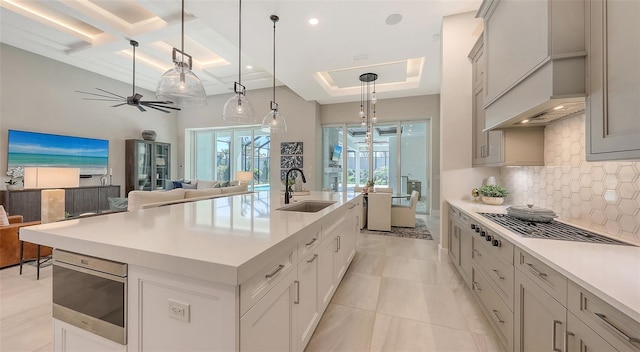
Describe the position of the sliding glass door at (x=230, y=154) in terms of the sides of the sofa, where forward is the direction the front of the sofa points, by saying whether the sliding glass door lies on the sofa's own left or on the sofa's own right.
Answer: on the sofa's own right

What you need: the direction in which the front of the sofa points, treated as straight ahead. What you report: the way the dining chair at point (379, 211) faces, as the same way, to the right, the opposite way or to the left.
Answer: to the right

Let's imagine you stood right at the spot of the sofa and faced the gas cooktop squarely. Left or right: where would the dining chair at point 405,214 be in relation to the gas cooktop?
left

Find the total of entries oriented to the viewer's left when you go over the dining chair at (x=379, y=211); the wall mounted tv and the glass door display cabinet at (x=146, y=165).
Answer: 0

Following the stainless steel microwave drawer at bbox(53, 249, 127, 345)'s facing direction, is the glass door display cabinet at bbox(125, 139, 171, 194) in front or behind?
behind

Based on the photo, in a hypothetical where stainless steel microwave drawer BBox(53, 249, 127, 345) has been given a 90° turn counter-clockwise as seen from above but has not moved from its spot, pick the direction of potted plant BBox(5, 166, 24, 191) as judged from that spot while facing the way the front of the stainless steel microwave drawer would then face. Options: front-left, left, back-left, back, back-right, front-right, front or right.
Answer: back-left

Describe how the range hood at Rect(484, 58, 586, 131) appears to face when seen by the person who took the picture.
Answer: facing the viewer and to the left of the viewer

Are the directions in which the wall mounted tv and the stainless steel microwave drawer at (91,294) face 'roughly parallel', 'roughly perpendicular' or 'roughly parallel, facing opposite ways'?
roughly perpendicular

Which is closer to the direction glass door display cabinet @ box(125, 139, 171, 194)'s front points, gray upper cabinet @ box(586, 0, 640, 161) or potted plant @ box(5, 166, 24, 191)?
the gray upper cabinet

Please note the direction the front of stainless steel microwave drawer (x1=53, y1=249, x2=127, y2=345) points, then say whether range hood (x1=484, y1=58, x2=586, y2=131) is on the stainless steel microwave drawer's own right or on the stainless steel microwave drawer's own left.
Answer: on the stainless steel microwave drawer's own left

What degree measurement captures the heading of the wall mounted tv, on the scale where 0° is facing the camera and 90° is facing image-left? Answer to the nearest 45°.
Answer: approximately 315°

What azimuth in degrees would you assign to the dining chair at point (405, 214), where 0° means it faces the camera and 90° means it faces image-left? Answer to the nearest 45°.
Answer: approximately 90°

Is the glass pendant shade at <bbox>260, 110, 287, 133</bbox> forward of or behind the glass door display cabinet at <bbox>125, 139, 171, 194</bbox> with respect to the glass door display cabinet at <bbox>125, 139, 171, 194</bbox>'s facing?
forward
